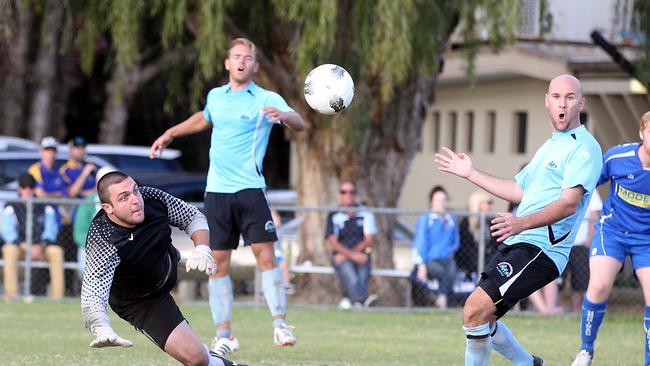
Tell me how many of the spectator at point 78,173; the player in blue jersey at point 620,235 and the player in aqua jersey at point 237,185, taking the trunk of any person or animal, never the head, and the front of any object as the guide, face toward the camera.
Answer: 3

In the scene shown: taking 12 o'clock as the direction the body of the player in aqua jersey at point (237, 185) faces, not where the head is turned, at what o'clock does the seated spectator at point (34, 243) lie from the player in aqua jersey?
The seated spectator is roughly at 5 o'clock from the player in aqua jersey.

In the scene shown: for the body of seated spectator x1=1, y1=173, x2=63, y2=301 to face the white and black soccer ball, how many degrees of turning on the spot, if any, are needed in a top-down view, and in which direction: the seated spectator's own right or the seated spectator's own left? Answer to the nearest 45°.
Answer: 0° — they already face it

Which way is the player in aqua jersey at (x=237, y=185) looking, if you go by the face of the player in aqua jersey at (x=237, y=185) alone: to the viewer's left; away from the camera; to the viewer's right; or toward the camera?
toward the camera

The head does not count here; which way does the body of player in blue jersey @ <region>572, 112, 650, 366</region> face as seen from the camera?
toward the camera

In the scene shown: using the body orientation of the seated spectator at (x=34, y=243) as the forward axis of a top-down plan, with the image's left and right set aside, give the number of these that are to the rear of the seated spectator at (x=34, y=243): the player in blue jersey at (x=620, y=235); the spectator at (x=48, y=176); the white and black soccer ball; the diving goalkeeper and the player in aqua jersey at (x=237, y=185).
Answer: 1

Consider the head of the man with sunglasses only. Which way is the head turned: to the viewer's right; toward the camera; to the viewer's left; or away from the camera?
toward the camera

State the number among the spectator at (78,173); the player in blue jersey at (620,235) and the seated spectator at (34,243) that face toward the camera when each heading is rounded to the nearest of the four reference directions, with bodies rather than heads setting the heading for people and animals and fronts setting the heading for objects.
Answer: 3

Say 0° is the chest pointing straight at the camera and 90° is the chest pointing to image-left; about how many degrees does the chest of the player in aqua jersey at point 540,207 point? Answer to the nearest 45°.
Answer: approximately 45°

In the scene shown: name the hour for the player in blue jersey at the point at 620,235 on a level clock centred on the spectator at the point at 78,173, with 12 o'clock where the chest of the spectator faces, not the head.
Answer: The player in blue jersey is roughly at 11 o'clock from the spectator.

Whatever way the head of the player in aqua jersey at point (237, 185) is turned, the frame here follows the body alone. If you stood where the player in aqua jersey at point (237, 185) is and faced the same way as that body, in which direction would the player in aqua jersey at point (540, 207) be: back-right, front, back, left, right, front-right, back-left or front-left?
front-left

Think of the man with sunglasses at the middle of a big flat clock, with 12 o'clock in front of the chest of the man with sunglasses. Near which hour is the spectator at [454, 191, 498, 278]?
The spectator is roughly at 9 o'clock from the man with sunglasses.

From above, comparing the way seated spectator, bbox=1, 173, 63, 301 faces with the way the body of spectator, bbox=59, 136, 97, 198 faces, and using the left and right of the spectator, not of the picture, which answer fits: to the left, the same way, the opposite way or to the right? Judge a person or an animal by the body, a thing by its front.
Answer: the same way

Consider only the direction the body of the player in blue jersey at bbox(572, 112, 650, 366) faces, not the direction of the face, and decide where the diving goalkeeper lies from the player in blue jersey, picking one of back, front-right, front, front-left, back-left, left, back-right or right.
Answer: front-right

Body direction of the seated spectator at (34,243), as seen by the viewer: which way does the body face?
toward the camera

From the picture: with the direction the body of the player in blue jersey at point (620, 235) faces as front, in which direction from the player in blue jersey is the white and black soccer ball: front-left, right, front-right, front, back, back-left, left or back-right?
right

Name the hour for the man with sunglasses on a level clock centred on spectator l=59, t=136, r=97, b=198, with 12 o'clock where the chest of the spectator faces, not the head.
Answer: The man with sunglasses is roughly at 10 o'clock from the spectator.

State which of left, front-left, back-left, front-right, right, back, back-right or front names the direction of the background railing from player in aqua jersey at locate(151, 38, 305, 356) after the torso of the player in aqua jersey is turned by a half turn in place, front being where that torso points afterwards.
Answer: front

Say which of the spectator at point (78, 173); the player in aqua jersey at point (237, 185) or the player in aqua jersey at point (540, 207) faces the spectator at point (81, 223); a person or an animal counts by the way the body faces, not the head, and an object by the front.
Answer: the spectator at point (78, 173)

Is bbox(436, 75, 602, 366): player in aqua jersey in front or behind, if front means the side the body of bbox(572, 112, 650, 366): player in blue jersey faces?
in front
